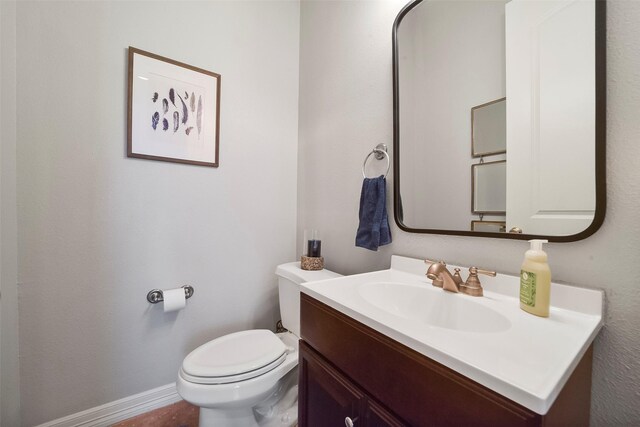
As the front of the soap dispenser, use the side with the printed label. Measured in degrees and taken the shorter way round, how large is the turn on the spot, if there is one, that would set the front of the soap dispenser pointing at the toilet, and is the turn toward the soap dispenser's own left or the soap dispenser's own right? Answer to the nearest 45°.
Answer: approximately 45° to the soap dispenser's own right

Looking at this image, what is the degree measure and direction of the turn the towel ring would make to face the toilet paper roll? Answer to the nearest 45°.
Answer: approximately 45° to its right

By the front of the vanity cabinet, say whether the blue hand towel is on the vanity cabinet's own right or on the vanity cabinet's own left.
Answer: on the vanity cabinet's own right

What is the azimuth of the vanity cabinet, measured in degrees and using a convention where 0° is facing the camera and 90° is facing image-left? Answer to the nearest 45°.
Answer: approximately 45°

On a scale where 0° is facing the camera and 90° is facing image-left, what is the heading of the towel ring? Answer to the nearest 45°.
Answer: approximately 45°

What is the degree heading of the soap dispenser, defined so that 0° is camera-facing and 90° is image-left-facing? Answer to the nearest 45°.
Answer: approximately 45°

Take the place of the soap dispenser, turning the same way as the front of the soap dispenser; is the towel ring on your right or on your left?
on your right
